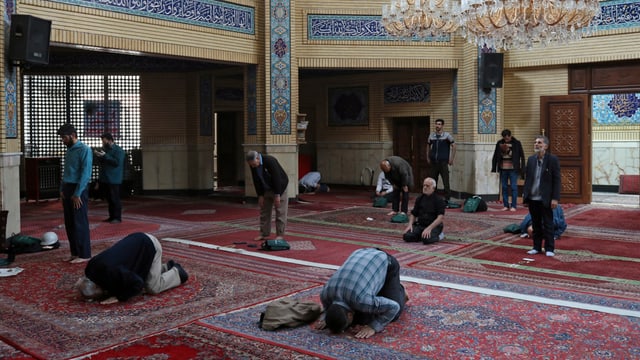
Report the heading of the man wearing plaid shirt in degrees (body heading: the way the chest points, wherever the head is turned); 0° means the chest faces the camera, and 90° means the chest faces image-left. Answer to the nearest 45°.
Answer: approximately 45°

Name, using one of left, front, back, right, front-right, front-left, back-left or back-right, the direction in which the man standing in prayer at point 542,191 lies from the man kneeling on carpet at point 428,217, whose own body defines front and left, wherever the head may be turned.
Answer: left

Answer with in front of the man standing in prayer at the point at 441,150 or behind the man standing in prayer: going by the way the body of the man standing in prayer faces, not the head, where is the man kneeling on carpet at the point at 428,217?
in front

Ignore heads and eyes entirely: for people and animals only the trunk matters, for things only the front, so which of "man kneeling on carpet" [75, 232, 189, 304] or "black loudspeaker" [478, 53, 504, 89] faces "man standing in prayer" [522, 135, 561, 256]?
the black loudspeaker

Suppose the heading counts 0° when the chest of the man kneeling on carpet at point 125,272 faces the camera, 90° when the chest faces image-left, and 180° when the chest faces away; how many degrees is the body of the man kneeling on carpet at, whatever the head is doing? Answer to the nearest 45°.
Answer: approximately 45°

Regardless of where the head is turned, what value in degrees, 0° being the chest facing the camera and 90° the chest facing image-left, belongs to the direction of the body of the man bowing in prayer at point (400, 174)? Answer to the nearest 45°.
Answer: approximately 45°

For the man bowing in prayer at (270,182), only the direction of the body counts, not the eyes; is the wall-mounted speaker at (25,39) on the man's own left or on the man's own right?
on the man's own right

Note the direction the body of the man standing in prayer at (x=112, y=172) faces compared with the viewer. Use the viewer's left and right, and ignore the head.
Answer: facing to the left of the viewer

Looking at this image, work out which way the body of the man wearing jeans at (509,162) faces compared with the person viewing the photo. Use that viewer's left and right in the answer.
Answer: facing the viewer

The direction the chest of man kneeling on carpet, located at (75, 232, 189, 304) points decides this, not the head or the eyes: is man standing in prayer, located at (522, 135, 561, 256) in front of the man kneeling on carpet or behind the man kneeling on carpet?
behind

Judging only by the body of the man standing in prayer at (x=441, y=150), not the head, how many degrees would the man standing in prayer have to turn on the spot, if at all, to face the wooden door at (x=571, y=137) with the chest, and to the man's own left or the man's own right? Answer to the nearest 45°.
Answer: approximately 135° to the man's own left

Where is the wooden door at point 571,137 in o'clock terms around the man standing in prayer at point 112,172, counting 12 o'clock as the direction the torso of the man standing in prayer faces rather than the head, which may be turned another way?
The wooden door is roughly at 6 o'clock from the man standing in prayer.

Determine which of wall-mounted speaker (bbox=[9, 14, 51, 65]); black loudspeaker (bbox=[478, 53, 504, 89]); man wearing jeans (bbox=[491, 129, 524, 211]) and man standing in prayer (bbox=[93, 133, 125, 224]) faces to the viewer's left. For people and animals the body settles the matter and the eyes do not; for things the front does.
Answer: the man standing in prayer
